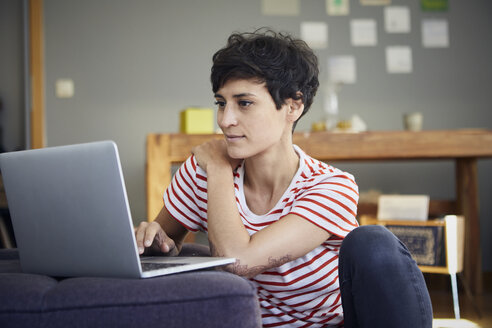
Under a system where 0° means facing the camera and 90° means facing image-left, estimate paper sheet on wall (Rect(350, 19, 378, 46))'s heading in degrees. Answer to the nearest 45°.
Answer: approximately 0°

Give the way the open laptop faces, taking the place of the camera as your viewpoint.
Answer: facing away from the viewer and to the right of the viewer
